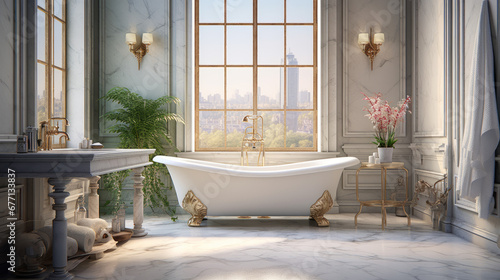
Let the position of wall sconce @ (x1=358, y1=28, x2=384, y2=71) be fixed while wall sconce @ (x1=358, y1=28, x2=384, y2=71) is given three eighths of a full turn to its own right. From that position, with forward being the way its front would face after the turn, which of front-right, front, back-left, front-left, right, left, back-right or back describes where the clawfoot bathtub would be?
left

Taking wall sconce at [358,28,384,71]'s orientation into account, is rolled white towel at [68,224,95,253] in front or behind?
in front

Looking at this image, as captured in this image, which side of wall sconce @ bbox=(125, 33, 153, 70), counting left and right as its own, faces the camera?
front

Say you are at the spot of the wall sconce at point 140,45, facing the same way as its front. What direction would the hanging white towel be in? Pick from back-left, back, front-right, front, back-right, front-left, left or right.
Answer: front-left

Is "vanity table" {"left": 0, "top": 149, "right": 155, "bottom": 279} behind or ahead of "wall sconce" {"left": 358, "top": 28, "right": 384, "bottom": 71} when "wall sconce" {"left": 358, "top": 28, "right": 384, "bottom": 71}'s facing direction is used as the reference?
ahead

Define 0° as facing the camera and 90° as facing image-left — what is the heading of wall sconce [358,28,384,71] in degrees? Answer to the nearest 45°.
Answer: approximately 0°

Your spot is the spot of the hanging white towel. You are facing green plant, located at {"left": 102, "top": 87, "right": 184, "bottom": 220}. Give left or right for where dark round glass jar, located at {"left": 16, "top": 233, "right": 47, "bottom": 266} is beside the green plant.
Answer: left

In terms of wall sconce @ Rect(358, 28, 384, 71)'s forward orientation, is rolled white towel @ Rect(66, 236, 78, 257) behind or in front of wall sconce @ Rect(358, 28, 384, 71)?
in front

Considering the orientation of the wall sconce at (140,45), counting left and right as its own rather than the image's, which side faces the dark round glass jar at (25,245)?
front

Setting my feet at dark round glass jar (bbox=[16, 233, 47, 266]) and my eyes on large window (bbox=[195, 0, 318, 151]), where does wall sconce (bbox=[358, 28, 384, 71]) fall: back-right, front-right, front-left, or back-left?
front-right

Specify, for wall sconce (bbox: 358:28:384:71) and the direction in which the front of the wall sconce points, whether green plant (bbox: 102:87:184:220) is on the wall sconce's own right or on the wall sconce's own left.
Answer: on the wall sconce's own right

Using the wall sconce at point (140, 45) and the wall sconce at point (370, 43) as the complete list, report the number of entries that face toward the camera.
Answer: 2
